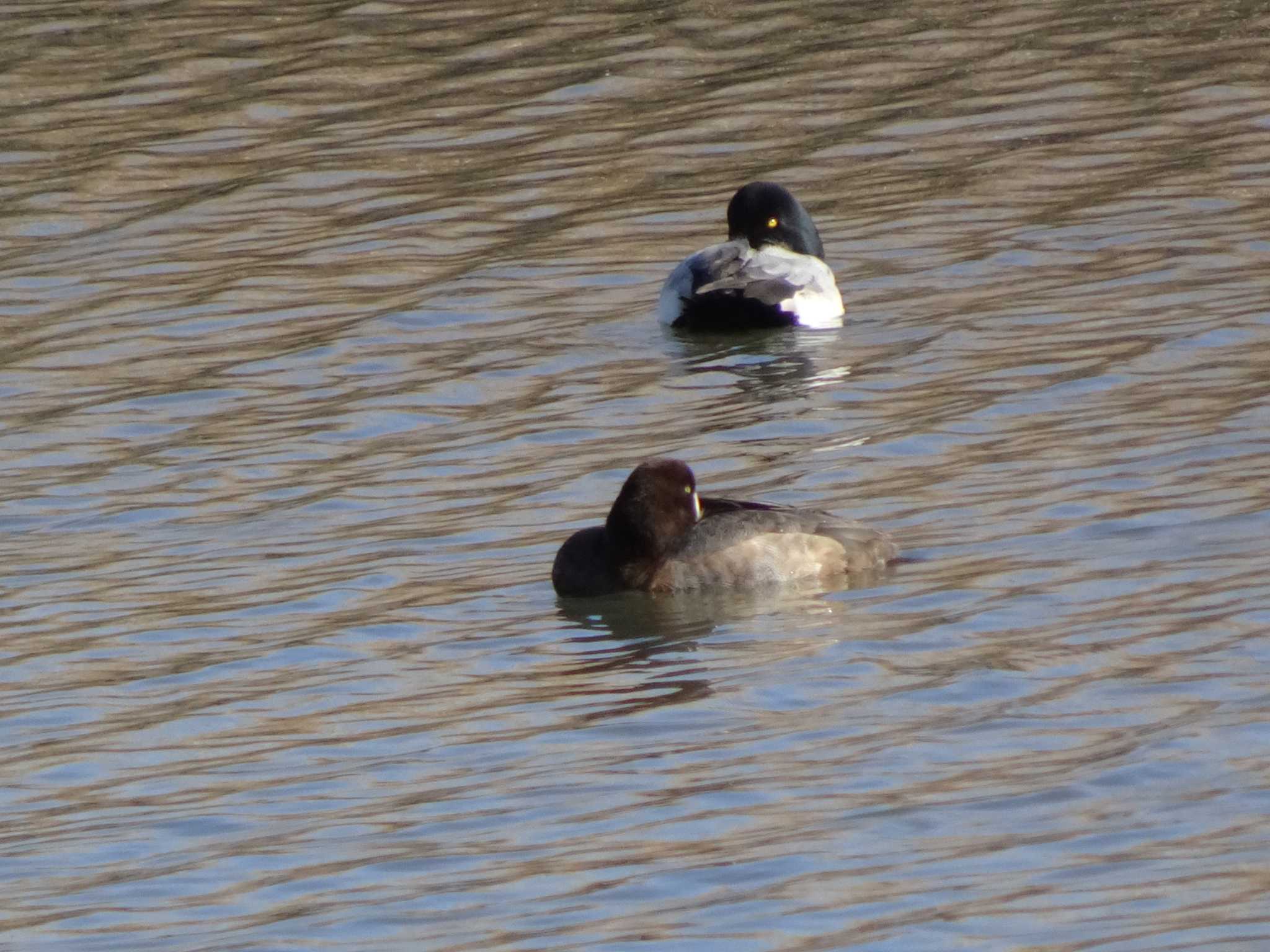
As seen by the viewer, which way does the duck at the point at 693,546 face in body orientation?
to the viewer's left
